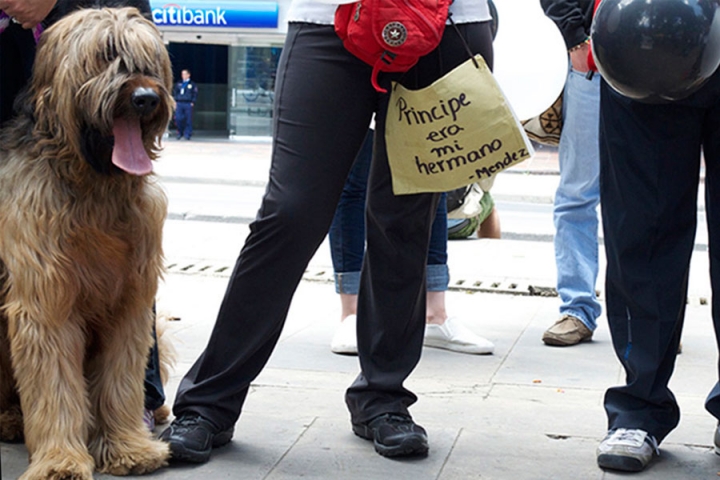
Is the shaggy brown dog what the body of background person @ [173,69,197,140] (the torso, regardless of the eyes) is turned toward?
yes

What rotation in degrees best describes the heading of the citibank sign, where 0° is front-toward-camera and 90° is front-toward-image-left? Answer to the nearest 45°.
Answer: approximately 0°

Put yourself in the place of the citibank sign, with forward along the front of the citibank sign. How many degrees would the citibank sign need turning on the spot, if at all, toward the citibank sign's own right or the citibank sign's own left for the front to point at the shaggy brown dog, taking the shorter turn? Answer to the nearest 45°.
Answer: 0° — it already faces it

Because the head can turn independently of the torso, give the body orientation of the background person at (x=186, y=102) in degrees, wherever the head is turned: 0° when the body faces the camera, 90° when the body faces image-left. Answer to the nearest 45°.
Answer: approximately 0°

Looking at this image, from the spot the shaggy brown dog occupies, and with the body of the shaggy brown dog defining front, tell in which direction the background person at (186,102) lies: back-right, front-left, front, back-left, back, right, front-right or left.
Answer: back-left

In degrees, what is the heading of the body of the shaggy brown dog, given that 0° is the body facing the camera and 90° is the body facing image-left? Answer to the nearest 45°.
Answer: approximately 315°

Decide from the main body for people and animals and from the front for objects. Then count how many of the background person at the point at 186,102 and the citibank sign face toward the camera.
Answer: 2
